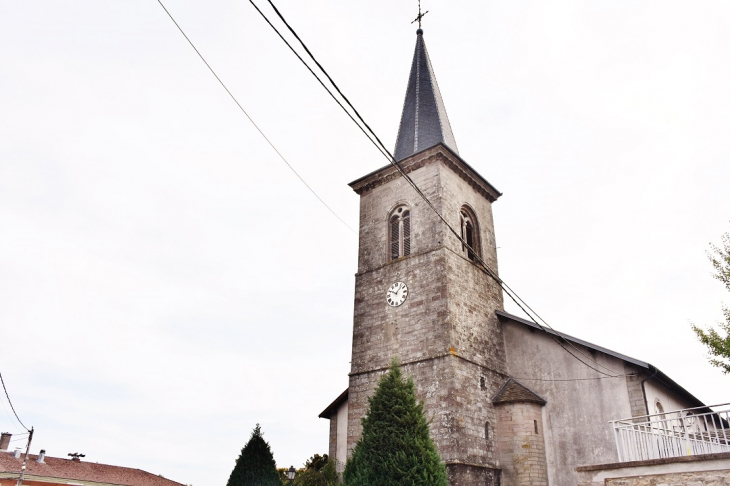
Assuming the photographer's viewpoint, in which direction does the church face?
facing the viewer and to the left of the viewer

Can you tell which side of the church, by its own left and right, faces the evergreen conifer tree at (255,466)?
front

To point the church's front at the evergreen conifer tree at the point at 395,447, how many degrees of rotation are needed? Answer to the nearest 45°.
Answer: approximately 45° to its left

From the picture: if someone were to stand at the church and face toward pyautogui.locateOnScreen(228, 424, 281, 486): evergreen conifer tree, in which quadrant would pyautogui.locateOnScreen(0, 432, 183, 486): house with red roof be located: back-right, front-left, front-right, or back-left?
front-right

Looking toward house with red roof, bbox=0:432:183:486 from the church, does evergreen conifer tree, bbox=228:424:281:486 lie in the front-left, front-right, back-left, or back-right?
front-left
